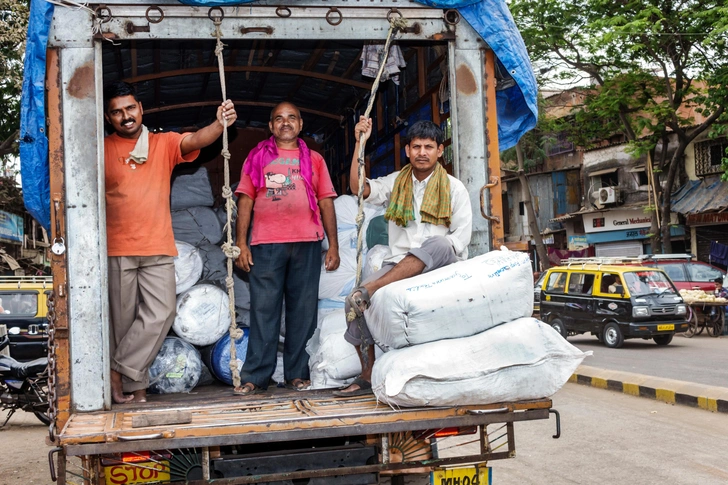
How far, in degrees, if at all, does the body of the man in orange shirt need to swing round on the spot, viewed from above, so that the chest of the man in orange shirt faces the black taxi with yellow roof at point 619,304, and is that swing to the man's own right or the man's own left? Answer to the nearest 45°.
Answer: approximately 135° to the man's own left

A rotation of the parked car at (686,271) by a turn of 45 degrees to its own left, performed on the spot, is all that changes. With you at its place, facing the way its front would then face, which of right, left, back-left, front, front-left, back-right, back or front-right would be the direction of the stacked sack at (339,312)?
back-right

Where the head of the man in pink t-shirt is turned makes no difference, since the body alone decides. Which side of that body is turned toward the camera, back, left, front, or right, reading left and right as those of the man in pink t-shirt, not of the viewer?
front

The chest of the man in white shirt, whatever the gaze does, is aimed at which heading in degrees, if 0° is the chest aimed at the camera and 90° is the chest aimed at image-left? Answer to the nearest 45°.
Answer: approximately 45°

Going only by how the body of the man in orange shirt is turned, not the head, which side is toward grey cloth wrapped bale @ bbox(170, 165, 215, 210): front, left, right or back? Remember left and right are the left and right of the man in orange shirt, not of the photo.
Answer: back

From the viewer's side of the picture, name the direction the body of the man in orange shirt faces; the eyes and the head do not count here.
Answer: toward the camera

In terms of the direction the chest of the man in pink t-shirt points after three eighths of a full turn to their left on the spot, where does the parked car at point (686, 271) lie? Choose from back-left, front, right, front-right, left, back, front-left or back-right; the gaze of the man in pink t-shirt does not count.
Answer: front

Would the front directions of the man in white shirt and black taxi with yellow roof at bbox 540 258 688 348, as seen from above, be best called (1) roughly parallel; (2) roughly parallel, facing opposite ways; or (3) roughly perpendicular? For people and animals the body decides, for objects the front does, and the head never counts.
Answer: roughly perpendicular

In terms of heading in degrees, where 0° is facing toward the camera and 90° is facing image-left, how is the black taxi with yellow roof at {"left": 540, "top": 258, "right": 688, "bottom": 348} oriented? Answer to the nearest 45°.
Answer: approximately 315°

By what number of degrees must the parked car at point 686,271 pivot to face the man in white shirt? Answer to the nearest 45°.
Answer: approximately 90° to its right

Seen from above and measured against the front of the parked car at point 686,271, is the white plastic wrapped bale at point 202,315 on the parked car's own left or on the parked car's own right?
on the parked car's own right
